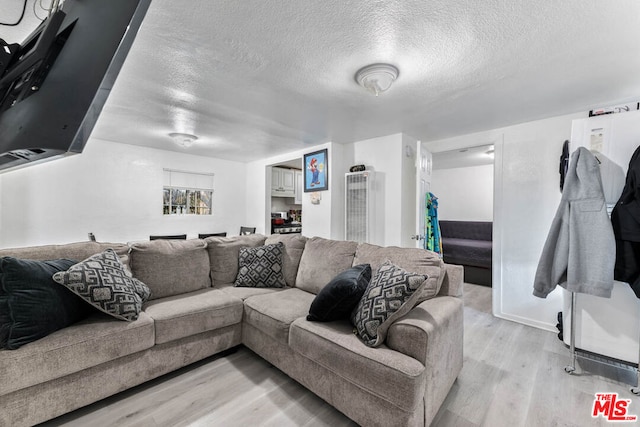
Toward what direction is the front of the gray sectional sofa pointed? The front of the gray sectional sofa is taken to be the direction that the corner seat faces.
toward the camera

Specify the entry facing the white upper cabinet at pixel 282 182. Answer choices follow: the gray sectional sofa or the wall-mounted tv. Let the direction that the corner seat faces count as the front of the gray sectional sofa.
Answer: the wall-mounted tv

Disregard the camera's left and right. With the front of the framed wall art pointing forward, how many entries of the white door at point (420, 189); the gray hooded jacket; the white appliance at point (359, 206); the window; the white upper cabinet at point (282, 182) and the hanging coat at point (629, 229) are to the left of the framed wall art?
4

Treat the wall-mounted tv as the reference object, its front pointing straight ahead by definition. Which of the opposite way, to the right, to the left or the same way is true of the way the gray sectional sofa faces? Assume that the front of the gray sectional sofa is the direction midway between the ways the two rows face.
the opposite way

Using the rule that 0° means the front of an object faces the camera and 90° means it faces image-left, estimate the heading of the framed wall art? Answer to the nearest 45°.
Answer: approximately 45°

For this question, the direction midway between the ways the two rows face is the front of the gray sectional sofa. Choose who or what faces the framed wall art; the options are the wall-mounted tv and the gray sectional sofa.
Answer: the wall-mounted tv

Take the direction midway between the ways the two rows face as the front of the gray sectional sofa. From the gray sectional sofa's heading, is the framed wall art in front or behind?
behind

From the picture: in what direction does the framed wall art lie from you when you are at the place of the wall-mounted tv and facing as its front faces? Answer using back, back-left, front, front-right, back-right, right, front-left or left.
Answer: front

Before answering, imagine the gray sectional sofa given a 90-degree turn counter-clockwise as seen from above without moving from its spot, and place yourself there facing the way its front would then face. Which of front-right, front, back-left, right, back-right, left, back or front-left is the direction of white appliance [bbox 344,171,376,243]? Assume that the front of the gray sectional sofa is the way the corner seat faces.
front-left

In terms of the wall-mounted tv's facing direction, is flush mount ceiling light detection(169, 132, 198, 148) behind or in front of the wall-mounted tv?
in front

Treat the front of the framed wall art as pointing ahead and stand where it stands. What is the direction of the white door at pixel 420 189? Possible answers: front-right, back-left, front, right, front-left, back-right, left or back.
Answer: left

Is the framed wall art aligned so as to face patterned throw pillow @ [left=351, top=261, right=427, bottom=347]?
no

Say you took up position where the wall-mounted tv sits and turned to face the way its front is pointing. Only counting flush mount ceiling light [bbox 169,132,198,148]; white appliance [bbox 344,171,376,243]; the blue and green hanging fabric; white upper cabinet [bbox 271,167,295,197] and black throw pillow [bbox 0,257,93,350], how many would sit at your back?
0

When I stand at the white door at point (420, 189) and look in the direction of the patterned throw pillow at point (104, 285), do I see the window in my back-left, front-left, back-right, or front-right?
front-right

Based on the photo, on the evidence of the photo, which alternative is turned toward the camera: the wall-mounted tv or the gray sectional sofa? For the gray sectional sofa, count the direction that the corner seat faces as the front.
the gray sectional sofa

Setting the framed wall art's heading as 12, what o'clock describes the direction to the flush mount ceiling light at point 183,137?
The flush mount ceiling light is roughly at 1 o'clock from the framed wall art.

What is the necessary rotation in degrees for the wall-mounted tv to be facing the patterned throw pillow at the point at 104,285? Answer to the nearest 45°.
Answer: approximately 45° to its left

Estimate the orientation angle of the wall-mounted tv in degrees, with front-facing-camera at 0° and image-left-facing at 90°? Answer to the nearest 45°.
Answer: approximately 225°

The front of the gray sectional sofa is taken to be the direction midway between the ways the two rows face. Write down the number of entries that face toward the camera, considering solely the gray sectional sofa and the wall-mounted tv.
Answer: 1

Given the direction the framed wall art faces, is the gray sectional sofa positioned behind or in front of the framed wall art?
in front

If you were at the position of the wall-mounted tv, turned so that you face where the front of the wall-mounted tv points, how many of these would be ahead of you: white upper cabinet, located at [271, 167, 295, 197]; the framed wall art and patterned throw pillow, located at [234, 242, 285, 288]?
3
